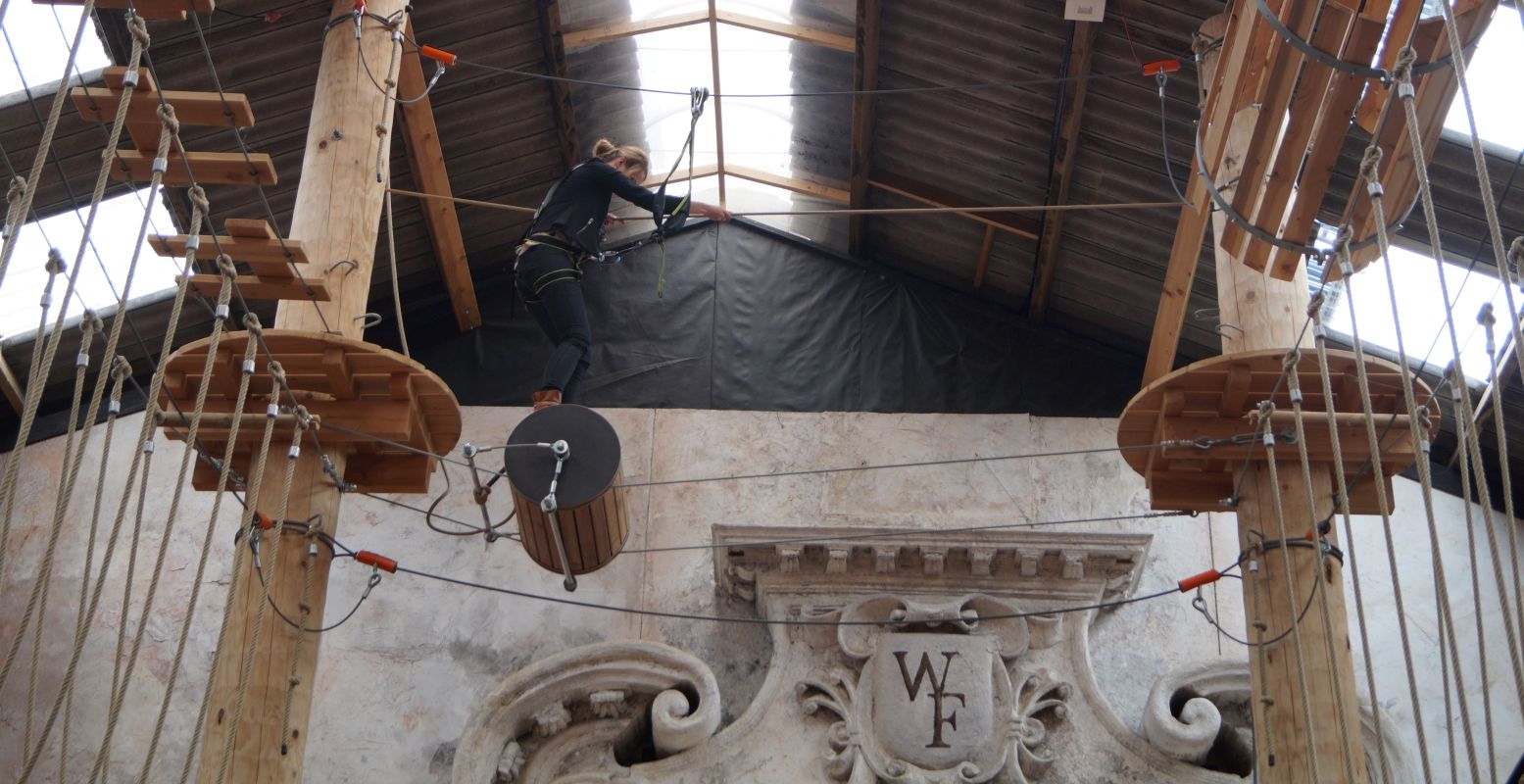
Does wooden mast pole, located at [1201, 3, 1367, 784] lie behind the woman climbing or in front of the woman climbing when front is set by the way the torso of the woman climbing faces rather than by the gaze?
in front

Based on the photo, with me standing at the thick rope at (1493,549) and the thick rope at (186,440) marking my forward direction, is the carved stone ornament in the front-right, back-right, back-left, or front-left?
front-right

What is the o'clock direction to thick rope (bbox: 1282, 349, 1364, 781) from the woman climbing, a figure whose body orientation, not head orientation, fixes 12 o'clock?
The thick rope is roughly at 1 o'clock from the woman climbing.

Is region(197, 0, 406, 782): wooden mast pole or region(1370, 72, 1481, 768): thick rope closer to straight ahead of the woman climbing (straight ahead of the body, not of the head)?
the thick rope

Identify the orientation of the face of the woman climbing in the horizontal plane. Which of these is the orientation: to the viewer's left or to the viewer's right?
to the viewer's right

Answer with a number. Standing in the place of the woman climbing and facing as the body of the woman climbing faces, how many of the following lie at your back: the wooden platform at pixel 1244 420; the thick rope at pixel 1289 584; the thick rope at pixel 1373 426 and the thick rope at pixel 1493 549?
0

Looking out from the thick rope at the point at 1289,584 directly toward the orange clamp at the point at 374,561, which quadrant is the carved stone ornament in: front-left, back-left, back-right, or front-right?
front-right

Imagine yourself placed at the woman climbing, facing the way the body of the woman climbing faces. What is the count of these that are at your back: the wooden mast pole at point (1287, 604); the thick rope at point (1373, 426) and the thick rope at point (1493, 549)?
0

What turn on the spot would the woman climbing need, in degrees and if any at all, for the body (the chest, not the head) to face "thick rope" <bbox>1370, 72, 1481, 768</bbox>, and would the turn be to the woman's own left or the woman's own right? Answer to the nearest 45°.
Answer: approximately 45° to the woman's own right

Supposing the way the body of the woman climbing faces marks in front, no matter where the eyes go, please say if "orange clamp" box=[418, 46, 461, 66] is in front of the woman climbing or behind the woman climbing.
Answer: behind

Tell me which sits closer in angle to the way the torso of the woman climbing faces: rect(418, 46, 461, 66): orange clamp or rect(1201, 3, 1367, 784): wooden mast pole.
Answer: the wooden mast pole

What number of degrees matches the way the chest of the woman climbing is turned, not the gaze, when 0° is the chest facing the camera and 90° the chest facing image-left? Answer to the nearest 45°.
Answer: approximately 270°
